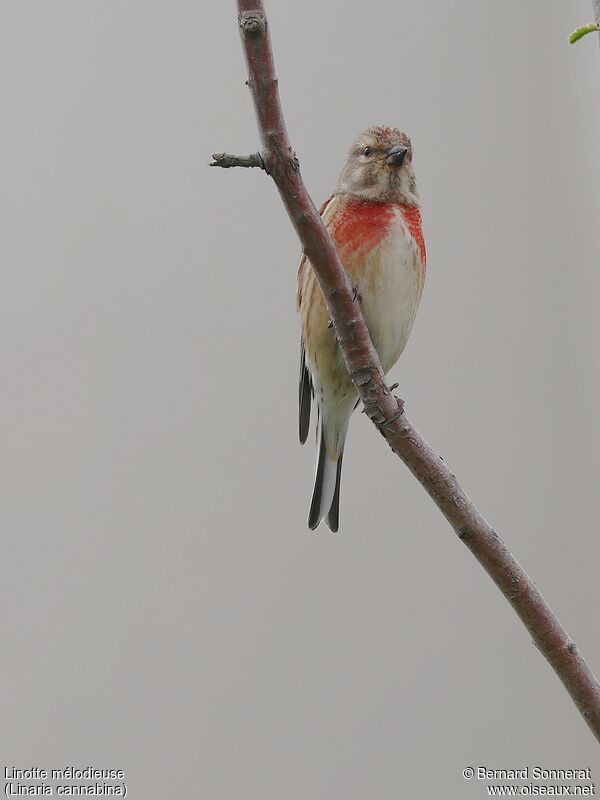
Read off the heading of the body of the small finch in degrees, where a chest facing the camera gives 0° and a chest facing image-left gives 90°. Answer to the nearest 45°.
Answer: approximately 315°
